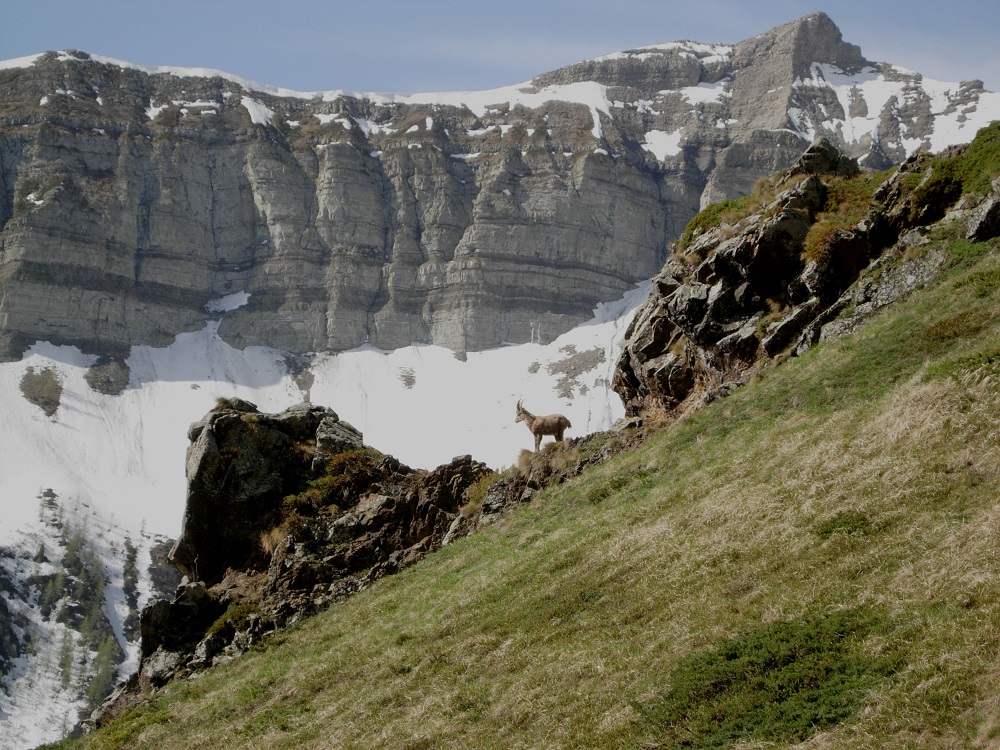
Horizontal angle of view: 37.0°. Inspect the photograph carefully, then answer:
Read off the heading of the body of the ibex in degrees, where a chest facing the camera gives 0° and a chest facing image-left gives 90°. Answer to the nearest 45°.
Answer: approximately 90°

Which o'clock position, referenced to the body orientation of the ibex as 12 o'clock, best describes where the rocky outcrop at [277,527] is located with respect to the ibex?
The rocky outcrop is roughly at 11 o'clock from the ibex.

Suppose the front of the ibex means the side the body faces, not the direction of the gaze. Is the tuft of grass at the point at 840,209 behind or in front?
behind
